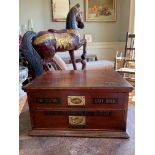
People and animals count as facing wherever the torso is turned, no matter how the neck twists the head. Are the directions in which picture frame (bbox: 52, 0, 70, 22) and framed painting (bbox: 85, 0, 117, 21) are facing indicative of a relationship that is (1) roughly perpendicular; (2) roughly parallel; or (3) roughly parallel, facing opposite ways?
roughly parallel

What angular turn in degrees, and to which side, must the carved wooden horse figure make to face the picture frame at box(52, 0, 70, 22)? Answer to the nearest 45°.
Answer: approximately 90° to its left

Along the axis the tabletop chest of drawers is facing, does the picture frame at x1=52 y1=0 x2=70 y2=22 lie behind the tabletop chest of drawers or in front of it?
behind

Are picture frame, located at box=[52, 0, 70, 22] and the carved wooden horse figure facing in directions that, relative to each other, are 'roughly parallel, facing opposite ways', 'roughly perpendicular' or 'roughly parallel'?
roughly perpendicular

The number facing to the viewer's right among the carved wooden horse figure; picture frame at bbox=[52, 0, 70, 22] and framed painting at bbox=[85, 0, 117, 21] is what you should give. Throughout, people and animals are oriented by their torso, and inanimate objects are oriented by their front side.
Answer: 1

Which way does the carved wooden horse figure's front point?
to the viewer's right

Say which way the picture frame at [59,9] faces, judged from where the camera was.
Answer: facing the viewer

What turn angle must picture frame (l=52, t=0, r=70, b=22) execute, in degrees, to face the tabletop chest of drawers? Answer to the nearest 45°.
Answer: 0° — it already faces it

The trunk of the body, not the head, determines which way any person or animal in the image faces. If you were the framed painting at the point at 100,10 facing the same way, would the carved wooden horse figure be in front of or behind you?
in front

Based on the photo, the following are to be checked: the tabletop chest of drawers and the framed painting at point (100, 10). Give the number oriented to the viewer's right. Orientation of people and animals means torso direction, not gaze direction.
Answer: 0

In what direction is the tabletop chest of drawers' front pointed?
toward the camera

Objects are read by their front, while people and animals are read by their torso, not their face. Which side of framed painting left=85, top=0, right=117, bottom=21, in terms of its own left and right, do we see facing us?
front

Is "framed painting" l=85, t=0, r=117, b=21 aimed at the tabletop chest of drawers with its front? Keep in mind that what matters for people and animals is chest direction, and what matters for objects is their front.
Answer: yes

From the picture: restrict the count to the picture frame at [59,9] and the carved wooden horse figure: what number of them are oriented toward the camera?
1
